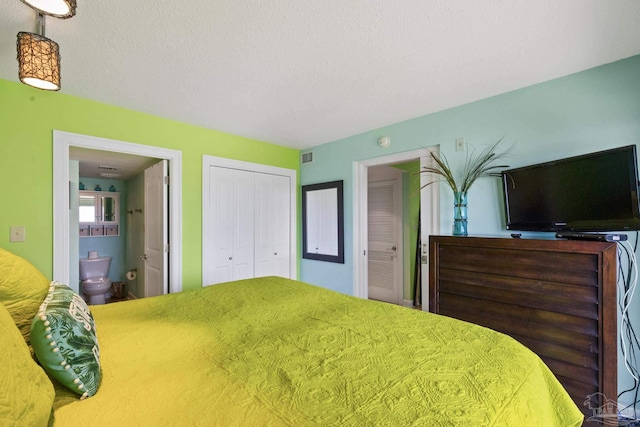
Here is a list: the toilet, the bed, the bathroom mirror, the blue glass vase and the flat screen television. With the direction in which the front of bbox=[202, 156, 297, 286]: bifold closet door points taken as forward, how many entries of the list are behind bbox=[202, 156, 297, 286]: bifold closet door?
2

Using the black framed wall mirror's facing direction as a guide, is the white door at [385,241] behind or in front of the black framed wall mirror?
behind

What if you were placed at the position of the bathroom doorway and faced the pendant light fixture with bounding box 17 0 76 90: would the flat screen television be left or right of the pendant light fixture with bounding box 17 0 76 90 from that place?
left

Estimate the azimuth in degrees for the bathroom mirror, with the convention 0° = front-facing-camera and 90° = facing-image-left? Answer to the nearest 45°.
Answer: approximately 0°

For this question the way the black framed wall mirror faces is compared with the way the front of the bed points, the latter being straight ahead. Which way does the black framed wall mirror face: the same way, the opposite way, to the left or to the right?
the opposite way

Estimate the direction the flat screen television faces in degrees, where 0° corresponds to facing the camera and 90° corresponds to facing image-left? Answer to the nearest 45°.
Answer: approximately 45°

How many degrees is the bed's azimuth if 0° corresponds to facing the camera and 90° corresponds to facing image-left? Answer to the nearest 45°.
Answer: approximately 225°

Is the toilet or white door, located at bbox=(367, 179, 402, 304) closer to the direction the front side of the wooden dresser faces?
the toilet

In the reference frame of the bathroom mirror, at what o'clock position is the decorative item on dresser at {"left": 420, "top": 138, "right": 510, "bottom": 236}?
The decorative item on dresser is roughly at 11 o'clock from the bathroom mirror.
